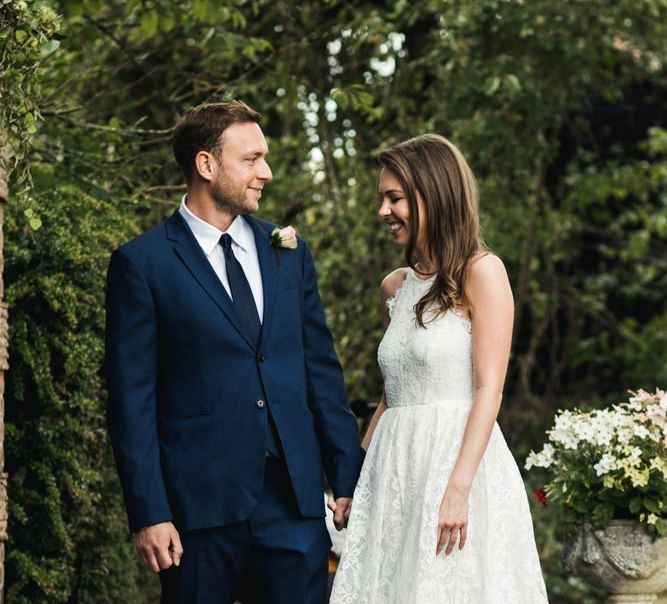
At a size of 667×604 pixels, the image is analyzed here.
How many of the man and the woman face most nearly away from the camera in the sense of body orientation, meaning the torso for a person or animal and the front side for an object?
0

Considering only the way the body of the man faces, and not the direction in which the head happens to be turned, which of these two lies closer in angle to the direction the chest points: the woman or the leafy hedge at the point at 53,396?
the woman

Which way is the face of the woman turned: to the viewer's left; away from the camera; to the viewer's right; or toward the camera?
to the viewer's left

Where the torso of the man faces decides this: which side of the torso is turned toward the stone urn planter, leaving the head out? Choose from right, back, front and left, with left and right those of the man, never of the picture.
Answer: left

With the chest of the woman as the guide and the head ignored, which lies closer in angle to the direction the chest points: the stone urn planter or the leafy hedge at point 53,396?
the leafy hedge

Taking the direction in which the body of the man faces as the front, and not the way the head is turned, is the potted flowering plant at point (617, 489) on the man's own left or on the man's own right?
on the man's own left

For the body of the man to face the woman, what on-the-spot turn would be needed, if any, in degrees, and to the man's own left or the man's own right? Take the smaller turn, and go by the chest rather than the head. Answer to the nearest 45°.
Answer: approximately 45° to the man's own left

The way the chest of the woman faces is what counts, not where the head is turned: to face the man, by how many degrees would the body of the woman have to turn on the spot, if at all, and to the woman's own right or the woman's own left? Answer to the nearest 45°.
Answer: approximately 45° to the woman's own right

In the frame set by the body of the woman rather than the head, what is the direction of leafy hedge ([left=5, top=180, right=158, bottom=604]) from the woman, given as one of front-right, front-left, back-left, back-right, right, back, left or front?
right

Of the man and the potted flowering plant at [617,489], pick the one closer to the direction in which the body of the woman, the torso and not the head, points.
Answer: the man

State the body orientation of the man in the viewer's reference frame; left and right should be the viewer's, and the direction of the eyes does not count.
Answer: facing the viewer and to the right of the viewer

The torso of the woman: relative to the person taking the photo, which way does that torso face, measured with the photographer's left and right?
facing the viewer and to the left of the viewer

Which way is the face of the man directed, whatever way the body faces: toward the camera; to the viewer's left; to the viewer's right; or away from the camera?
to the viewer's right
